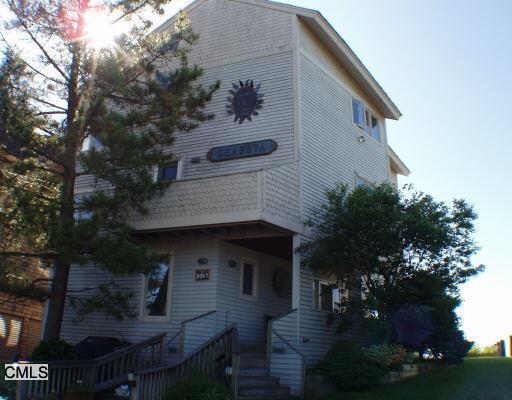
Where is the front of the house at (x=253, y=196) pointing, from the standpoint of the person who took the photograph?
facing the viewer and to the left of the viewer

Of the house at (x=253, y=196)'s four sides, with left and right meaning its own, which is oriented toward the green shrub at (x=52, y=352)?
front

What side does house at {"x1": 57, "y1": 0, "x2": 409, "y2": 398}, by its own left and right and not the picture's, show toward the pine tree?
front
